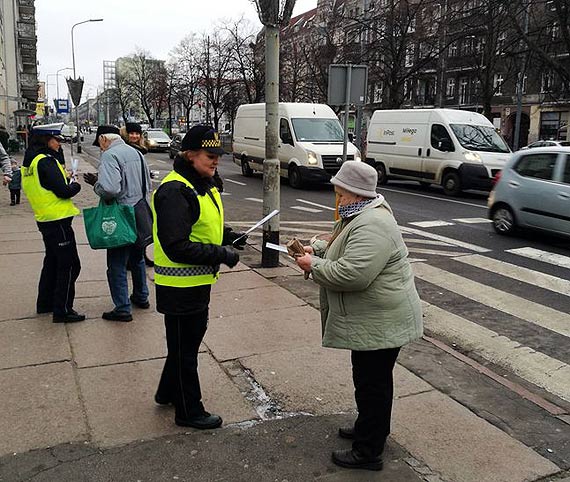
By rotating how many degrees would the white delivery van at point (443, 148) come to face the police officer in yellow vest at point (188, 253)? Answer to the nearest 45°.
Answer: approximately 45° to its right

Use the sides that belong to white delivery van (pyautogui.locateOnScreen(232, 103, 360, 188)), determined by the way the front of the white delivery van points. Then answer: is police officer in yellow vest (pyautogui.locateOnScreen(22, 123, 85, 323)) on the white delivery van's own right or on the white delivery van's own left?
on the white delivery van's own right

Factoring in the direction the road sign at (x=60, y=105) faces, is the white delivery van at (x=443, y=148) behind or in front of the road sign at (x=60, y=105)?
in front

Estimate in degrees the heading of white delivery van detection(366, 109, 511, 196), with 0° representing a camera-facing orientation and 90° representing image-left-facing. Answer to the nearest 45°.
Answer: approximately 315°

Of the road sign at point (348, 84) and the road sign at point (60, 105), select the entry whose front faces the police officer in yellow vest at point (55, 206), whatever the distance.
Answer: the road sign at point (60, 105)

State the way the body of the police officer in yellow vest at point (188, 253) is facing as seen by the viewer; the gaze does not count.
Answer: to the viewer's right

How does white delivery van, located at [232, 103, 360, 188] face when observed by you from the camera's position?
facing the viewer and to the right of the viewer

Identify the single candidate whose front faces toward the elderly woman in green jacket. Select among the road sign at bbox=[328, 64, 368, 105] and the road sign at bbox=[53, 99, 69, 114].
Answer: the road sign at bbox=[53, 99, 69, 114]

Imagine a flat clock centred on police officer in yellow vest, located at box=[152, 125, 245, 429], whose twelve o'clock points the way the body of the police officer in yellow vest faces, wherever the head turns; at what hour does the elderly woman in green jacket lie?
The elderly woman in green jacket is roughly at 1 o'clock from the police officer in yellow vest.

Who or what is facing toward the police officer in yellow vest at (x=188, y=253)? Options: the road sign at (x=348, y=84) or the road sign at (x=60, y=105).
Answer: the road sign at (x=60, y=105)

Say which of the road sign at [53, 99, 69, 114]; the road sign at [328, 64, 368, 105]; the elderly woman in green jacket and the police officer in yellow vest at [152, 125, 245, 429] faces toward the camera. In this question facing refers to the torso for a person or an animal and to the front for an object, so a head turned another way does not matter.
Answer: the road sign at [53, 99, 69, 114]

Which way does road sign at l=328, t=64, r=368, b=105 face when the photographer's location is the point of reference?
facing away from the viewer

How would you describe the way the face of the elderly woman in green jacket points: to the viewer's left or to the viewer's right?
to the viewer's left

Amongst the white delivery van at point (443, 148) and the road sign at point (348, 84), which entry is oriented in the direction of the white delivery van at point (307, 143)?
the road sign

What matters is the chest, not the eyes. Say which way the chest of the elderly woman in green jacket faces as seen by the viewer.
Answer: to the viewer's left

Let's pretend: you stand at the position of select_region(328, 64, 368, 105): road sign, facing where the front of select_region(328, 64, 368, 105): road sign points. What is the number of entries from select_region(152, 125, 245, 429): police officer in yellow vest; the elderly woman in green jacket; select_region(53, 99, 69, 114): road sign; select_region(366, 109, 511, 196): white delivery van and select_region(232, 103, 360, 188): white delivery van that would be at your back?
2

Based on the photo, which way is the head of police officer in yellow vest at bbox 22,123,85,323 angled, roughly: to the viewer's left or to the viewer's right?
to the viewer's right

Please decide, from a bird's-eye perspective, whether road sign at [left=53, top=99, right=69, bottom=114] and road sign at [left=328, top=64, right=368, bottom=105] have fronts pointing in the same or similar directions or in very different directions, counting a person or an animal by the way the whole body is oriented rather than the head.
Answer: very different directions
